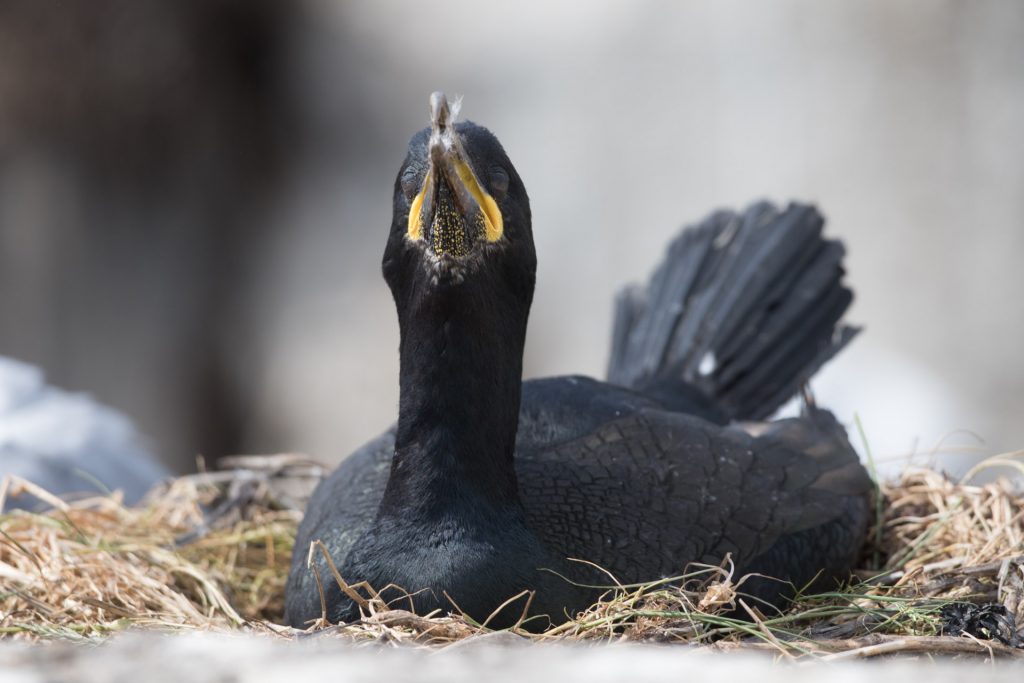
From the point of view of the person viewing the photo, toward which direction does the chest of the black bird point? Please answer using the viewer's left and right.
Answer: facing the viewer and to the left of the viewer
